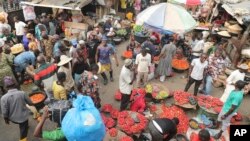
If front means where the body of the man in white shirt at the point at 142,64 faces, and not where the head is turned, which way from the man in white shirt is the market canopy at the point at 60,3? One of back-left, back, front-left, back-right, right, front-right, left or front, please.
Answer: back-right

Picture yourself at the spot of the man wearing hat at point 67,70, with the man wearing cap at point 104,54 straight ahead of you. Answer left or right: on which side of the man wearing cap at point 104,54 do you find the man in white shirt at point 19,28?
left

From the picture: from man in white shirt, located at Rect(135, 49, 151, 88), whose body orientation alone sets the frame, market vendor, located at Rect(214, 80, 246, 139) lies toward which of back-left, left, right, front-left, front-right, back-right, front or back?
front-left
